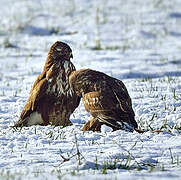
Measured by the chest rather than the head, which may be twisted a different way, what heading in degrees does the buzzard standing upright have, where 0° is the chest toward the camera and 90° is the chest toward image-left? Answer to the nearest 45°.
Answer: approximately 315°

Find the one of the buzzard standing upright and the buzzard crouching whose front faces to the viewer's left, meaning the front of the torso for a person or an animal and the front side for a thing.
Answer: the buzzard crouching

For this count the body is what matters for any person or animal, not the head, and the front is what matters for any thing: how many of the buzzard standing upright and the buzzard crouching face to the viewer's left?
1

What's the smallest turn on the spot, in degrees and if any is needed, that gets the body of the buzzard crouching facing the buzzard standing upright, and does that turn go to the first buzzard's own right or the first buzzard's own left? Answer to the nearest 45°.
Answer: approximately 45° to the first buzzard's own right

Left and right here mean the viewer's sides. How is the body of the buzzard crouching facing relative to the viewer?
facing to the left of the viewer

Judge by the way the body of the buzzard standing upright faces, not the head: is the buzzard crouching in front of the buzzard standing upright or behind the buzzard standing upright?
in front
